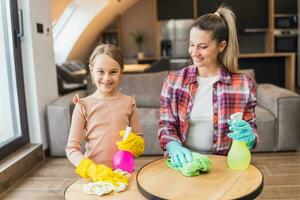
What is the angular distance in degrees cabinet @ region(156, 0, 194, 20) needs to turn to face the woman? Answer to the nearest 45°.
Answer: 0° — it already faces them

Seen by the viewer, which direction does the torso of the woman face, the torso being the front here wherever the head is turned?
toward the camera

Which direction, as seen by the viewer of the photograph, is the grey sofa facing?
facing the viewer

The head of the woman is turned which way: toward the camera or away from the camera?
toward the camera

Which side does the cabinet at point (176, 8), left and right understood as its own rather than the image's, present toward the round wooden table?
front

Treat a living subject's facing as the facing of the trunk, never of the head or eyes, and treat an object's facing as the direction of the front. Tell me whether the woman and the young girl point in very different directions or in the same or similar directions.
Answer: same or similar directions

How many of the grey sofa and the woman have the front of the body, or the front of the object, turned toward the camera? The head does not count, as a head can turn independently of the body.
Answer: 2

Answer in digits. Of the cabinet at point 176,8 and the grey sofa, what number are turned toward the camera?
2

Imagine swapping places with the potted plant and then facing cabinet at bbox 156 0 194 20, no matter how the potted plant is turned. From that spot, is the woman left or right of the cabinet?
right

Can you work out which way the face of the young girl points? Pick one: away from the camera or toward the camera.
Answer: toward the camera

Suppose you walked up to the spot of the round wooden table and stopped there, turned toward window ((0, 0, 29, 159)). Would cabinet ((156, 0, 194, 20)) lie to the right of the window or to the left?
right
